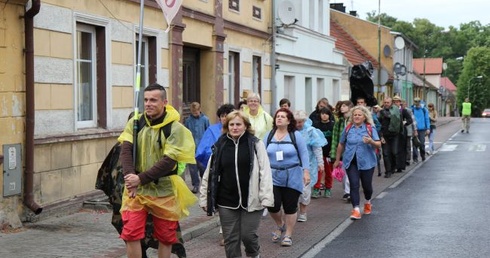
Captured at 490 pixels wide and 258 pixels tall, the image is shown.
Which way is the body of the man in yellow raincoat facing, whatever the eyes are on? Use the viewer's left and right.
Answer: facing the viewer and to the left of the viewer

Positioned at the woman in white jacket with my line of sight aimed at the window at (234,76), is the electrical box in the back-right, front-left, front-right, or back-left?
front-left

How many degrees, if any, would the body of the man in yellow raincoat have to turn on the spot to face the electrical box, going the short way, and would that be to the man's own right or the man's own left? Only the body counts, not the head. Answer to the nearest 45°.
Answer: approximately 90° to the man's own right

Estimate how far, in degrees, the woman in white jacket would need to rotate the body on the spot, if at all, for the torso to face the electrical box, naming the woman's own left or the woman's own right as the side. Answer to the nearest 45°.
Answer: approximately 135° to the woman's own right

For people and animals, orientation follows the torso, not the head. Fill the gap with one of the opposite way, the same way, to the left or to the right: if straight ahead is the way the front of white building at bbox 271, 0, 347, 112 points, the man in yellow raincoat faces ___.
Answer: to the right

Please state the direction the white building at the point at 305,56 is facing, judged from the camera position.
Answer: facing the viewer and to the right of the viewer

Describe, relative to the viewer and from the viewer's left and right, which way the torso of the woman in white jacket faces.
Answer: facing the viewer

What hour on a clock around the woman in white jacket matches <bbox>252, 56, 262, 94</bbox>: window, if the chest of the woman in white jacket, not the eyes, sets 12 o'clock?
The window is roughly at 6 o'clock from the woman in white jacket.

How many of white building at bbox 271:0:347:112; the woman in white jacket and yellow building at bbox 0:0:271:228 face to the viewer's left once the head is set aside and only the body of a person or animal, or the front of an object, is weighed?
0
